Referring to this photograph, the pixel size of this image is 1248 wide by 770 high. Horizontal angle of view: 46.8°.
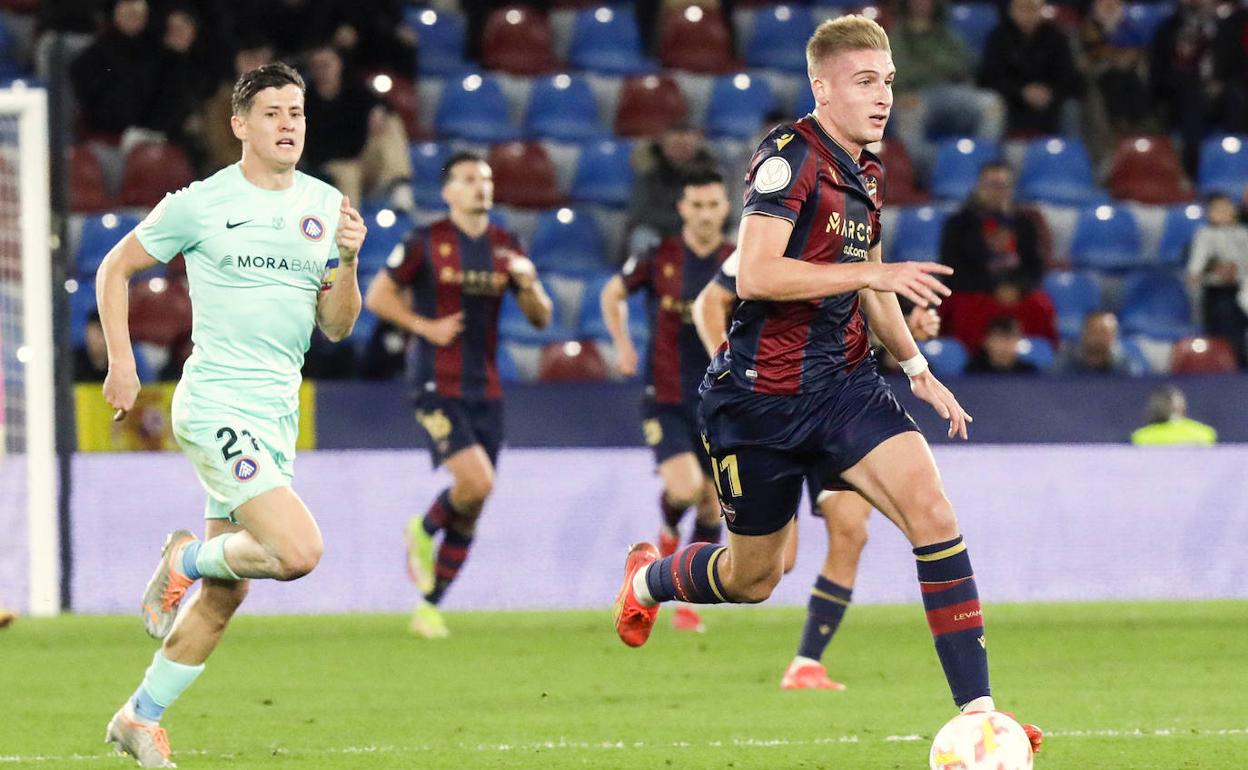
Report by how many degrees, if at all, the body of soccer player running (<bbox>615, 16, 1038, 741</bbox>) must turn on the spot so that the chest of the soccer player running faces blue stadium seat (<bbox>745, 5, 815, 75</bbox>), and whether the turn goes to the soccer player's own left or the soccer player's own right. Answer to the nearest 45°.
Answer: approximately 135° to the soccer player's own left

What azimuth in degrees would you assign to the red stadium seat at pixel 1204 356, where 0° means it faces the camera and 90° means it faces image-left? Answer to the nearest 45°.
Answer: approximately 0°

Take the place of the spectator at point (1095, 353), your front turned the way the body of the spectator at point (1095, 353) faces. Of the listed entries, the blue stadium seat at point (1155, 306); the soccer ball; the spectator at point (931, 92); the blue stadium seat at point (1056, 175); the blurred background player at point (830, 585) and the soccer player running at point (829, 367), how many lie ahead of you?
3

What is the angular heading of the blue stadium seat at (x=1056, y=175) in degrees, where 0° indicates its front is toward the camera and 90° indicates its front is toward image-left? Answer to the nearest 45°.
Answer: approximately 0°
